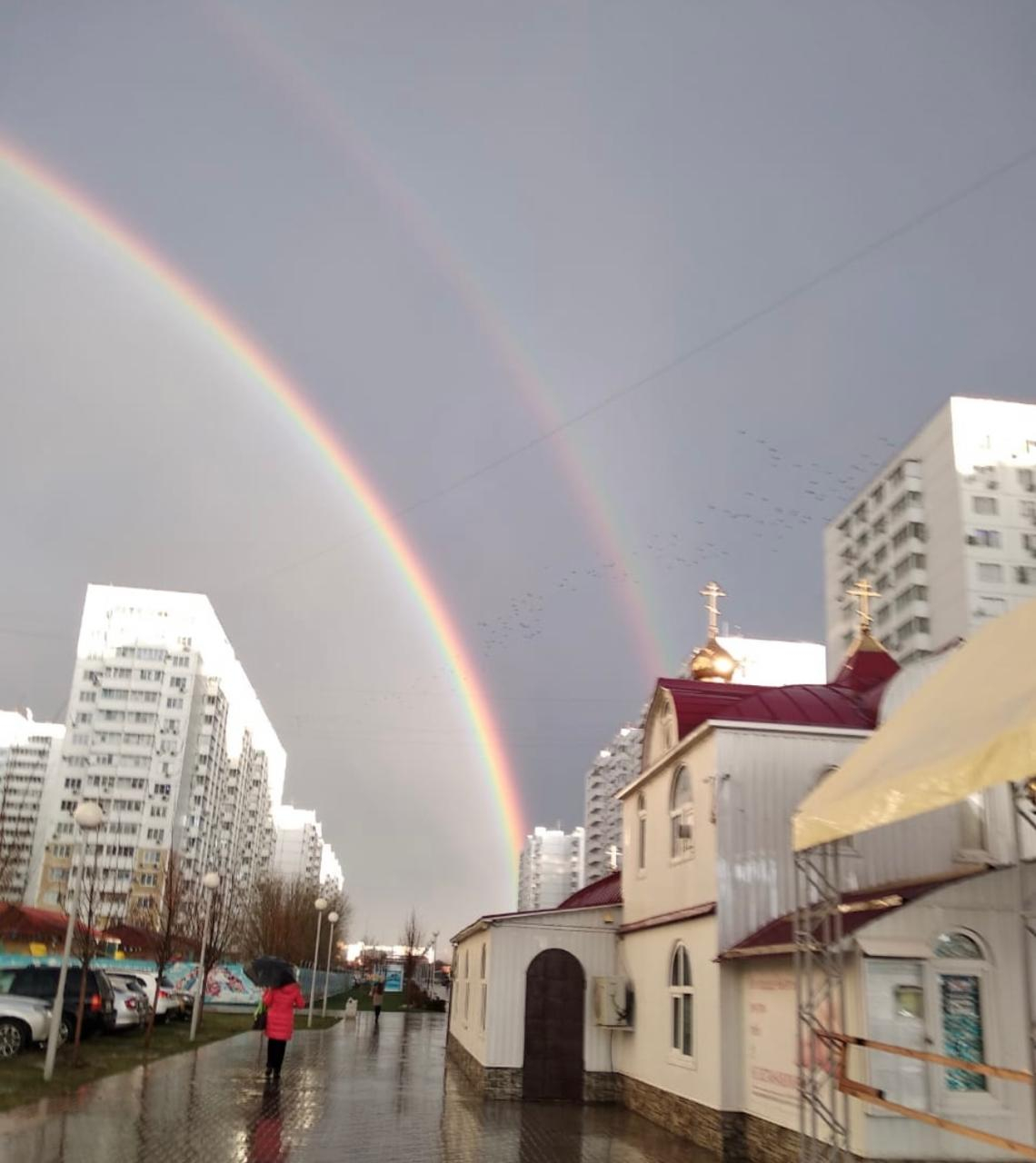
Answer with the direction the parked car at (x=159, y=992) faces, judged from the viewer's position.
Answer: facing away from the viewer and to the left of the viewer

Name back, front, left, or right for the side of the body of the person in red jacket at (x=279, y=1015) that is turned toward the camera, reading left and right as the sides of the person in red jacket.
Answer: back

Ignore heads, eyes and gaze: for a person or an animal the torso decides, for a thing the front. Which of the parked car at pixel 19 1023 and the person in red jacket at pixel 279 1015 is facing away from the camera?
the person in red jacket

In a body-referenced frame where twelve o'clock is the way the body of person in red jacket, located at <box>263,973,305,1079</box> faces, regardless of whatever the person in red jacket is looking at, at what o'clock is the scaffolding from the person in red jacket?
The scaffolding is roughly at 5 o'clock from the person in red jacket.

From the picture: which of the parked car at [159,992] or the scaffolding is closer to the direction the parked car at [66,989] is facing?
the parked car

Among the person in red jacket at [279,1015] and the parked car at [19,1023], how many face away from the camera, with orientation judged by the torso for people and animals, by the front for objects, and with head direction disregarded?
1

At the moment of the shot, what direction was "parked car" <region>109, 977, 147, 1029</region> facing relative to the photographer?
facing away from the viewer and to the left of the viewer

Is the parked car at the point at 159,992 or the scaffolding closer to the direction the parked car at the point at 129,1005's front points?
the parked car

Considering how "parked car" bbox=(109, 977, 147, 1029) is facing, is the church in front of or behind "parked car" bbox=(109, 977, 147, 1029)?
behind

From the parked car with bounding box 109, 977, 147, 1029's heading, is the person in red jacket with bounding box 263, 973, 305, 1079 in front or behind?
behind

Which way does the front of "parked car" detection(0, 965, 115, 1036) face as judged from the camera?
facing away from the viewer and to the left of the viewer

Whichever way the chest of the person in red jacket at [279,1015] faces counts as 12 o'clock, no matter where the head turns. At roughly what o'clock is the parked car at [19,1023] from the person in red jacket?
The parked car is roughly at 10 o'clock from the person in red jacket.

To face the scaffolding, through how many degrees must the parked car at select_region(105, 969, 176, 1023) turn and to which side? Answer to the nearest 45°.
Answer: approximately 135° to its left
